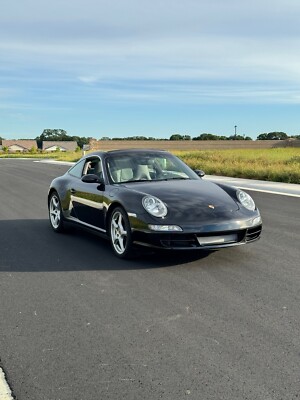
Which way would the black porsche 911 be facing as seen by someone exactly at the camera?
facing the viewer and to the right of the viewer
